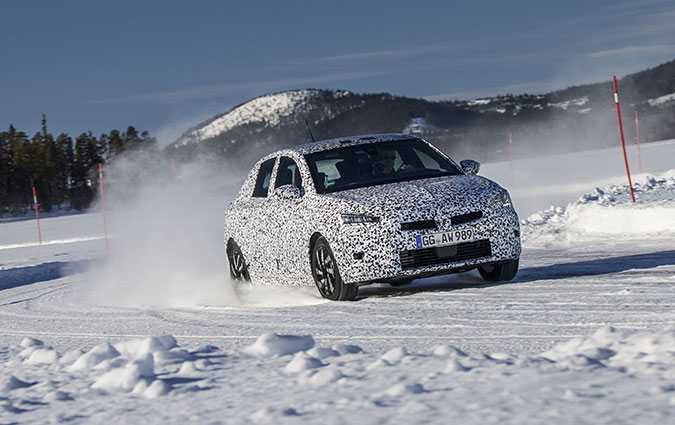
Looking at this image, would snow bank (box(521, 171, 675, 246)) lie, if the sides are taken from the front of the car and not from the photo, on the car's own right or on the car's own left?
on the car's own left

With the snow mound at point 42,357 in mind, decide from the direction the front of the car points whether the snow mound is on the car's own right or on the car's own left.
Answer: on the car's own right

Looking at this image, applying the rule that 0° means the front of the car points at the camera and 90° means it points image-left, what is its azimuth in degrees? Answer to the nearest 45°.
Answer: approximately 315°

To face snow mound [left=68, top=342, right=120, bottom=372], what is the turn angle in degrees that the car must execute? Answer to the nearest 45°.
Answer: approximately 90° to its right

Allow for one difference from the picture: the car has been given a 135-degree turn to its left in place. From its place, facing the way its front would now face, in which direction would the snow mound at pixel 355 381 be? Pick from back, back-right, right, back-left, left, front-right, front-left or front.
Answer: back

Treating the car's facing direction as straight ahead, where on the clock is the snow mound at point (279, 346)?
The snow mound is roughly at 2 o'clock from the car.

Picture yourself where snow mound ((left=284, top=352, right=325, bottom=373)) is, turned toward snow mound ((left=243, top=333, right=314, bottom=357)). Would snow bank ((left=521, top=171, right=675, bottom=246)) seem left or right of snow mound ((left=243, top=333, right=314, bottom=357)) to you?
right
